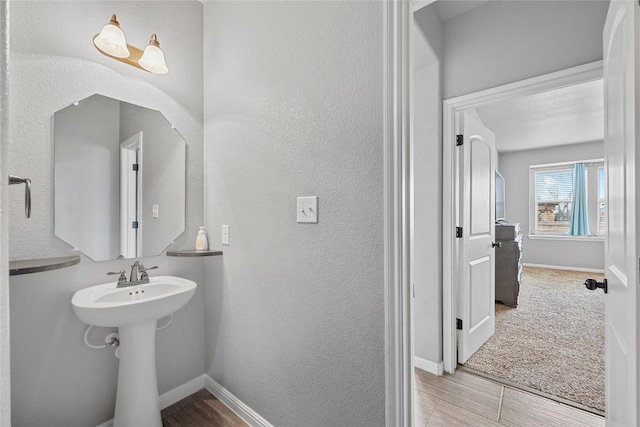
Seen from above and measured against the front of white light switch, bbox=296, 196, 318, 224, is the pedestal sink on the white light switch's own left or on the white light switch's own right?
on the white light switch's own right

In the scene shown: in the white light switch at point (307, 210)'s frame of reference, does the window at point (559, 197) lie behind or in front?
behind

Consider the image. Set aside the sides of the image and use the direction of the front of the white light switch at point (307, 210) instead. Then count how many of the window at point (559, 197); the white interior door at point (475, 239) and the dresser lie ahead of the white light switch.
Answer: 0

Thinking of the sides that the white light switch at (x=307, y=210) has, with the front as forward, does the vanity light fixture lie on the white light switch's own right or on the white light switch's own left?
on the white light switch's own right

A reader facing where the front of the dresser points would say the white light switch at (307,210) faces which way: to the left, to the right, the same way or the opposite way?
to the right

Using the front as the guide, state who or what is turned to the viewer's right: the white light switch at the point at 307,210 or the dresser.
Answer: the dresser

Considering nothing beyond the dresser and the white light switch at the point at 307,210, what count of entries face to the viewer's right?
1

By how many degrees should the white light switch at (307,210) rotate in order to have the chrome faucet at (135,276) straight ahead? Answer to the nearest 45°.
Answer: approximately 45° to its right

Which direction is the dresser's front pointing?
to the viewer's right

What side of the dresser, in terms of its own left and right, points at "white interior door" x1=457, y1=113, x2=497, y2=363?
right

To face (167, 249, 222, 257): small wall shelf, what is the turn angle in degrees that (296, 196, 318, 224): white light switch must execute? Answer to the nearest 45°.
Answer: approximately 90° to its right

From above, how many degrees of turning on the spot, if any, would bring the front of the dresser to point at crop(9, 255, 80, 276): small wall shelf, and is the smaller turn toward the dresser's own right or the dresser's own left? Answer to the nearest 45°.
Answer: approximately 90° to the dresser's own right

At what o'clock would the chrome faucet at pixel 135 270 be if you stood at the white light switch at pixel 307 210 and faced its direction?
The chrome faucet is roughly at 2 o'clock from the white light switch.

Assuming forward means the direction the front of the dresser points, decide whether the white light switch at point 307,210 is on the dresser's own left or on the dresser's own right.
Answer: on the dresser's own right

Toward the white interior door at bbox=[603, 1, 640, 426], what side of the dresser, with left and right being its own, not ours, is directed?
right

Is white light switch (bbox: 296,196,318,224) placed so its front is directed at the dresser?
no

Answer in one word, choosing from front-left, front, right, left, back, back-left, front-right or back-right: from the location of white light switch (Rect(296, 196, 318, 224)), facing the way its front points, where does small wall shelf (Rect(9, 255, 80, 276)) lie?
front-right
